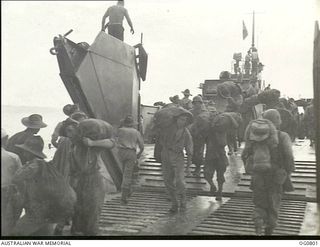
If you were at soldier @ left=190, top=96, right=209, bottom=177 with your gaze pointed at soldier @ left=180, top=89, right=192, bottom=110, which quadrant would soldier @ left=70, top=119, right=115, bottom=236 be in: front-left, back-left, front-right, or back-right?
back-left

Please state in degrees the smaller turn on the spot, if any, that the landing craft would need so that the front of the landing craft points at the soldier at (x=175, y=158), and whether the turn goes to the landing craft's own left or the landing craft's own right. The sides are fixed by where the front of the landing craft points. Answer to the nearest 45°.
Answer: approximately 45° to the landing craft's own left

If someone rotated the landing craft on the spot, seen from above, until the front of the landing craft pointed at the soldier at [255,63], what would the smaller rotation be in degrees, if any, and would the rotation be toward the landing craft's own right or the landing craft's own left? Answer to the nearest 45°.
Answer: approximately 135° to the landing craft's own left

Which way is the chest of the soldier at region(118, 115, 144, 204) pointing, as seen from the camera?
away from the camera

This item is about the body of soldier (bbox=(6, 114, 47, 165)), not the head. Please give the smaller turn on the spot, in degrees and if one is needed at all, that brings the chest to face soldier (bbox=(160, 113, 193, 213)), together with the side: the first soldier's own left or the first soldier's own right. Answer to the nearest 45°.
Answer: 0° — they already face them

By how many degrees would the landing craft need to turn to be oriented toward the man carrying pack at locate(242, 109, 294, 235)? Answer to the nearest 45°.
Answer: approximately 45° to its left
